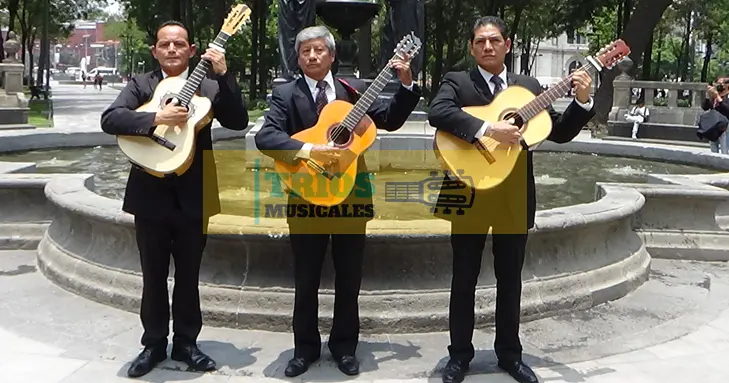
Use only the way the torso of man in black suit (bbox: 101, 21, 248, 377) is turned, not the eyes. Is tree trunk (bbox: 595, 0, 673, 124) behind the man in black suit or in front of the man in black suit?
behind

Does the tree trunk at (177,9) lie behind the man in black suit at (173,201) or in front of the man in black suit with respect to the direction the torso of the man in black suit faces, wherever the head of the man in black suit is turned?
behind

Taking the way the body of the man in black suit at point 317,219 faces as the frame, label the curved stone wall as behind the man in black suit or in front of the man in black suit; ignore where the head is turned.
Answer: behind

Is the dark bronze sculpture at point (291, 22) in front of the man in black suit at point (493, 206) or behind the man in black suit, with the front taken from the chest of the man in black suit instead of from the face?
behind

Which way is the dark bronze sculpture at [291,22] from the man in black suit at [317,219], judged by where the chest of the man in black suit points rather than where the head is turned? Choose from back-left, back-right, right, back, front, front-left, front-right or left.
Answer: back

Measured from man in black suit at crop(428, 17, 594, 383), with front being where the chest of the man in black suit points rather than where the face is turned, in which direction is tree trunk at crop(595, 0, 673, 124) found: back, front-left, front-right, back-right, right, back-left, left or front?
back

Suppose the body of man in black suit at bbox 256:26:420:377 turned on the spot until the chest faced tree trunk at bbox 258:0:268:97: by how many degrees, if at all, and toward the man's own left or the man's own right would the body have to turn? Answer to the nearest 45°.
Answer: approximately 180°

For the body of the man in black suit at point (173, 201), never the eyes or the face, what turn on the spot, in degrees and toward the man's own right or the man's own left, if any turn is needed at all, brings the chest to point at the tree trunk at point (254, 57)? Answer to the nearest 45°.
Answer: approximately 180°

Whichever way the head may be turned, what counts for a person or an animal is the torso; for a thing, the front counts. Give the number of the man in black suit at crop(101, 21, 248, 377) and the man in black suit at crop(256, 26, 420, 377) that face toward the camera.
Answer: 2

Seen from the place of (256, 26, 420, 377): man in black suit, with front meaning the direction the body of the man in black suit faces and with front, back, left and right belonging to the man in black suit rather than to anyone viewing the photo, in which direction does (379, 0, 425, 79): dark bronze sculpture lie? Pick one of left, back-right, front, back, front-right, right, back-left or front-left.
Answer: back
